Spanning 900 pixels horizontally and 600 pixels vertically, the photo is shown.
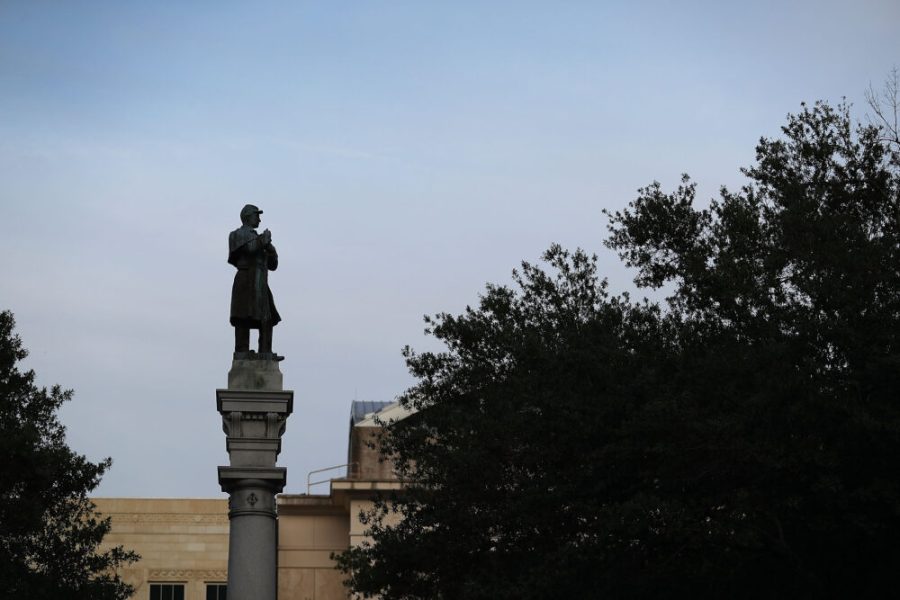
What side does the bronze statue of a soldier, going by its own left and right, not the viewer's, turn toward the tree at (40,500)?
back

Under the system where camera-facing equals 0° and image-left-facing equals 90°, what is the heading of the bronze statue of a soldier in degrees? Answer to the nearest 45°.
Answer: approximately 315°
